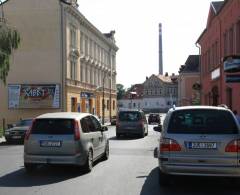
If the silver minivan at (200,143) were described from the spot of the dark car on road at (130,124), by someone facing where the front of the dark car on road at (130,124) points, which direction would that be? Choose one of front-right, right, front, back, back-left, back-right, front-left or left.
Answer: back

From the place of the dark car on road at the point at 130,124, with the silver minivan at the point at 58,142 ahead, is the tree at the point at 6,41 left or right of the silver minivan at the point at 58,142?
right

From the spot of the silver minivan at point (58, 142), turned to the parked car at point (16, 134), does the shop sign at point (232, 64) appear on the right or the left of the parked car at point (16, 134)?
right

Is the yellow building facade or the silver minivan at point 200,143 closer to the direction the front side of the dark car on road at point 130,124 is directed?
the yellow building facade

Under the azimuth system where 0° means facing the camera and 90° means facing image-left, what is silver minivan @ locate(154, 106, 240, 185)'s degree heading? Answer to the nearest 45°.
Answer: approximately 180°

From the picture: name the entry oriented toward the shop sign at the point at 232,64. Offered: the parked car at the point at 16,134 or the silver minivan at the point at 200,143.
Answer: the silver minivan

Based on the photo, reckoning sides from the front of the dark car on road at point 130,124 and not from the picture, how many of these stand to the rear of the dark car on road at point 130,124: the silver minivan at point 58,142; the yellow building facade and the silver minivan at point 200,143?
2

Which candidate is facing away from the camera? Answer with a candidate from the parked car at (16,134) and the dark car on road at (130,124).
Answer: the dark car on road at (130,124)

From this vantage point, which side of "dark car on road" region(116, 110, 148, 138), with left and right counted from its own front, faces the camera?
back
